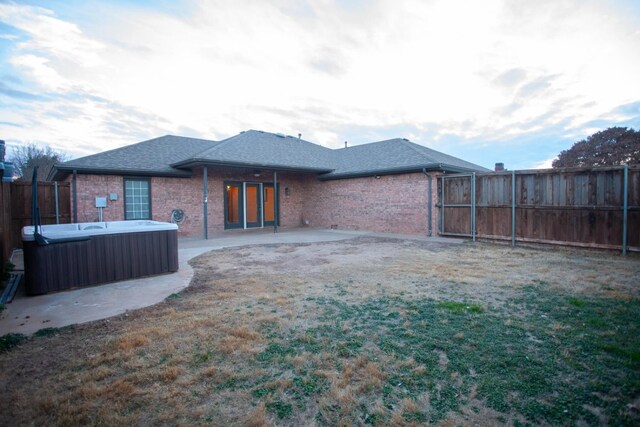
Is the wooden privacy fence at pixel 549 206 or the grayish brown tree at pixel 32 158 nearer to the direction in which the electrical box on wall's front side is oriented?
the wooden privacy fence

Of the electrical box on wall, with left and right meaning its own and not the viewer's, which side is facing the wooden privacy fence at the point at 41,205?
right

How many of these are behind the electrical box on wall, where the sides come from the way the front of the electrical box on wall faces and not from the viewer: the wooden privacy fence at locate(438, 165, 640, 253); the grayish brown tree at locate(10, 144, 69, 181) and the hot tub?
1

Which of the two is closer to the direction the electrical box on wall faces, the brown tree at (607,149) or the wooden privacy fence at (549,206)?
the wooden privacy fence

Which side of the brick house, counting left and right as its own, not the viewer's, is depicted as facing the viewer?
back

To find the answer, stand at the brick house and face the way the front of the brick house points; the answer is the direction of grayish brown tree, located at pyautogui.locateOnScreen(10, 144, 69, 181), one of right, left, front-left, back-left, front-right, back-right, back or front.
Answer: front-left

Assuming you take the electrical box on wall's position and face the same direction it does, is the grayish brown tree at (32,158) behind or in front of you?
behind

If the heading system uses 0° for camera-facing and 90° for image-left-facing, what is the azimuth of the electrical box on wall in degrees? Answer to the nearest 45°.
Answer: approximately 0°

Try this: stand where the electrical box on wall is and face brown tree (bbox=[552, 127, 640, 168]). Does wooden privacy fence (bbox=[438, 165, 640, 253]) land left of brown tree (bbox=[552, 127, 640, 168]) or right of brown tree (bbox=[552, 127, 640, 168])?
right

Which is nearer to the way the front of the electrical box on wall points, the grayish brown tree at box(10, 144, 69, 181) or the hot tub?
the hot tub
